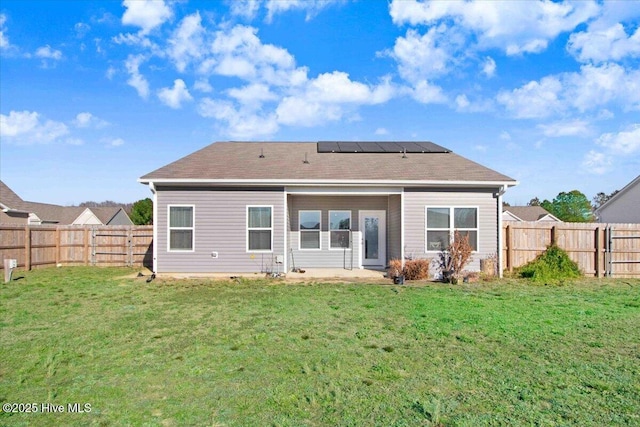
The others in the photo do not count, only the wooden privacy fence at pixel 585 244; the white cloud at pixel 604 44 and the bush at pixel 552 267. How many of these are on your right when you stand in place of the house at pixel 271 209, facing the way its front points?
3

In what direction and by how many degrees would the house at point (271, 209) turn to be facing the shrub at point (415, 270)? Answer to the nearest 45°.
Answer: approximately 90° to its right

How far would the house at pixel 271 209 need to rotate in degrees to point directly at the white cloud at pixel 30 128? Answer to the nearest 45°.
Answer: approximately 45° to its left

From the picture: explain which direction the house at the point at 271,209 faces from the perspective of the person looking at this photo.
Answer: facing away from the viewer
